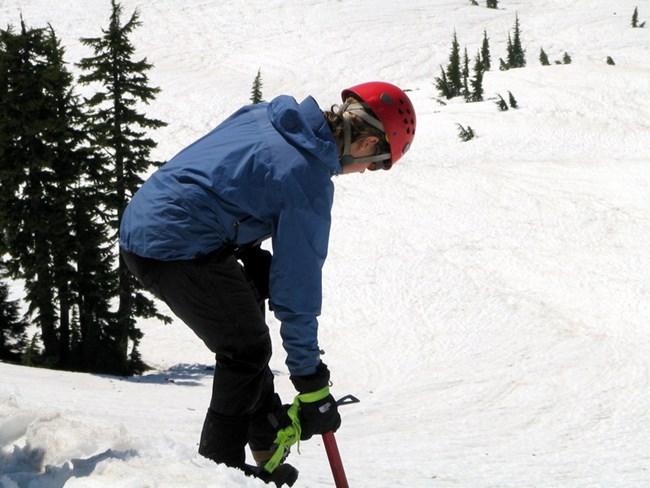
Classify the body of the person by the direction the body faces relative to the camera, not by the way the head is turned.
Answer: to the viewer's right

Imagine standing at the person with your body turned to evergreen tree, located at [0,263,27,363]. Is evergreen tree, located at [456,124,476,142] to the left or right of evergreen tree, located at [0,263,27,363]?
right

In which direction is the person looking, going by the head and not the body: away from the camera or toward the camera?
away from the camera

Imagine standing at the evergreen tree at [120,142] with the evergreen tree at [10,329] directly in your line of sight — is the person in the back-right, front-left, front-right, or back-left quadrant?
back-left
